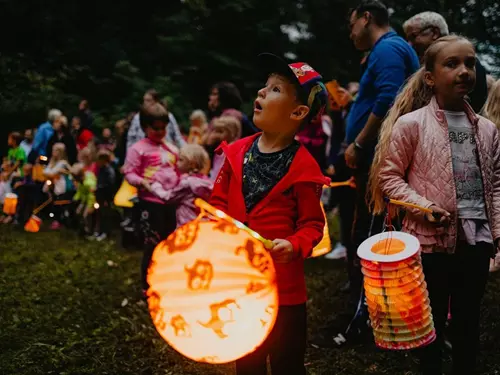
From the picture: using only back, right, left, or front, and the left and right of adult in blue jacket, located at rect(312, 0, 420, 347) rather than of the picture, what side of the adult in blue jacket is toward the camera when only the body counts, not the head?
left

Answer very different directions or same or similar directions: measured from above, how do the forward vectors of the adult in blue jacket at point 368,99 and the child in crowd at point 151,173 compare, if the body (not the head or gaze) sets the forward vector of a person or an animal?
very different directions

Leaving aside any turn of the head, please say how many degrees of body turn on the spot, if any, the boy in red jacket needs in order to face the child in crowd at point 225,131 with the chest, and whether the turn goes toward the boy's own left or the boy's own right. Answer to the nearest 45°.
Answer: approximately 135° to the boy's own right

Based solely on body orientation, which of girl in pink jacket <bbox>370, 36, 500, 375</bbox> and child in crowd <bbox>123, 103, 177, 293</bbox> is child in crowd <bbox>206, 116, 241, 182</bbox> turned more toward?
the child in crowd

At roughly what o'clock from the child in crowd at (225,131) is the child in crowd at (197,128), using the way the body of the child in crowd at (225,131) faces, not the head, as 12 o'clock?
the child in crowd at (197,128) is roughly at 3 o'clock from the child in crowd at (225,131).

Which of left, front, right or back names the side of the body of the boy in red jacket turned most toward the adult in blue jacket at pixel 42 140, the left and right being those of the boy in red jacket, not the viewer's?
right

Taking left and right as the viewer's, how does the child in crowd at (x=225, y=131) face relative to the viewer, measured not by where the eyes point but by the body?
facing to the left of the viewer

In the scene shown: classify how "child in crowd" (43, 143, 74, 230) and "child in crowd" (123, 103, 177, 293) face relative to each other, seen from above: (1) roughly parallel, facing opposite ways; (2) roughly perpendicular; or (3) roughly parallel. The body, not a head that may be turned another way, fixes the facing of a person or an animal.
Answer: roughly perpendicular
